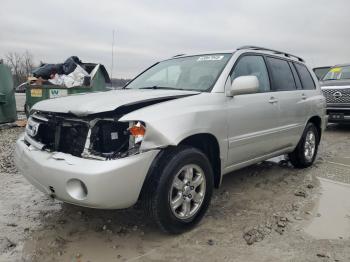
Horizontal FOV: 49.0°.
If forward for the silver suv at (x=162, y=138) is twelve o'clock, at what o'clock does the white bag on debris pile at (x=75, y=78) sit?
The white bag on debris pile is roughly at 4 o'clock from the silver suv.

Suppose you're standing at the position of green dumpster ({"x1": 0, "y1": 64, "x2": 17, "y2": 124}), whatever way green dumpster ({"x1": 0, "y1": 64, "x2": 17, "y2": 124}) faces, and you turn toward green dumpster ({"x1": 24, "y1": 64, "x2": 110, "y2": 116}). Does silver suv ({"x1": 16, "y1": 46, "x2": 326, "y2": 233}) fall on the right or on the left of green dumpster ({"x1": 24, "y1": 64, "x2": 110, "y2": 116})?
right

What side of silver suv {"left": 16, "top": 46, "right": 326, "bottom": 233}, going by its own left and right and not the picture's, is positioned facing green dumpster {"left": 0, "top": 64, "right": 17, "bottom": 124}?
right

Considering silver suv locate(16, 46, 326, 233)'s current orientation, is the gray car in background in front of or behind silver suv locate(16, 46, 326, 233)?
behind

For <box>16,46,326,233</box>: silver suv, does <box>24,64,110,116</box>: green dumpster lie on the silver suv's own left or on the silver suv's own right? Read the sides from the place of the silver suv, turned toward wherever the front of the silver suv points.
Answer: on the silver suv's own right

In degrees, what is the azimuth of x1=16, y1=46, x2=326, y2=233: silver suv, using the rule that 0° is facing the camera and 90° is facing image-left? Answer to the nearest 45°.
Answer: approximately 45°
